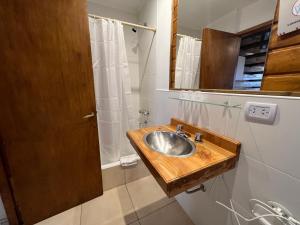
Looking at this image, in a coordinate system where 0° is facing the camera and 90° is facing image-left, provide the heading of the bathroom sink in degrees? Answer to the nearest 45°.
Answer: approximately 45°

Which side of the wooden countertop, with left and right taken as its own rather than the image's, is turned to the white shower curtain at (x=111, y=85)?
right

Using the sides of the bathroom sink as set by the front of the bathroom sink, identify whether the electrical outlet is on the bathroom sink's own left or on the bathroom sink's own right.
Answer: on the bathroom sink's own left

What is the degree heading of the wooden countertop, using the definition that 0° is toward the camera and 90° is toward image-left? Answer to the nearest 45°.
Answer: approximately 45°

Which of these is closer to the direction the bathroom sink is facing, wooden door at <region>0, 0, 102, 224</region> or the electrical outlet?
the wooden door
